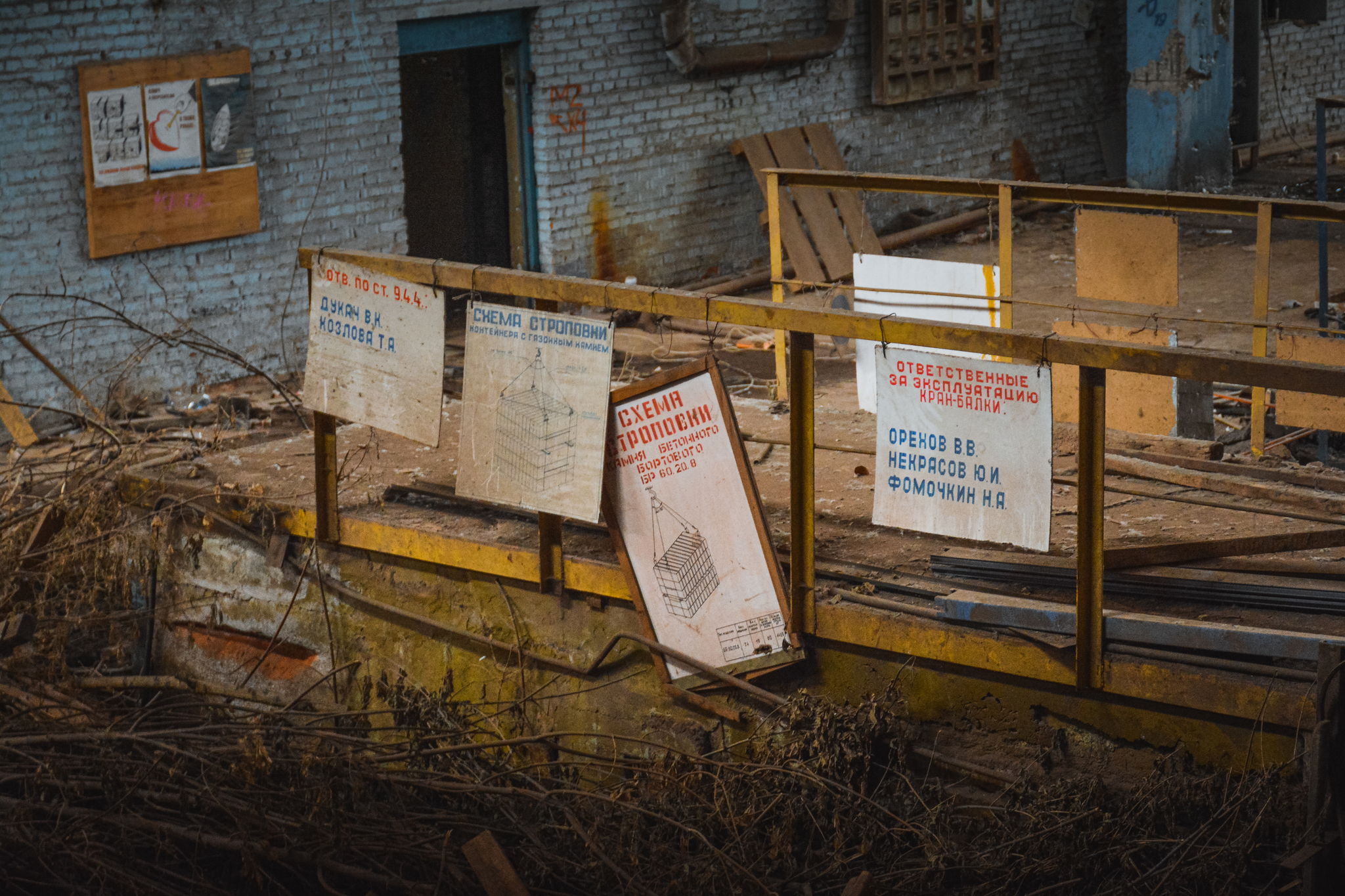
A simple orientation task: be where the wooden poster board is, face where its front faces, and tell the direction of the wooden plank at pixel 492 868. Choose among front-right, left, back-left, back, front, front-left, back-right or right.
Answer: front-right

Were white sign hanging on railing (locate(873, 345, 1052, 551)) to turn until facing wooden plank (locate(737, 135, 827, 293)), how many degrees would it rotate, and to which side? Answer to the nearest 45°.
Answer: approximately 135° to its right

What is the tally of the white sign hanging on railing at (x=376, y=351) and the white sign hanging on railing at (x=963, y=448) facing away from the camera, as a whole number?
0

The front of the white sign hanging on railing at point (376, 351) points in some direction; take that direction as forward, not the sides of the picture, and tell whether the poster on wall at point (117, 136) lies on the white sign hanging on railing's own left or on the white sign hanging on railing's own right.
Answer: on the white sign hanging on railing's own right

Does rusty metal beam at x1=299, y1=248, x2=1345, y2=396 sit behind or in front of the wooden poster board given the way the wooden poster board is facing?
in front

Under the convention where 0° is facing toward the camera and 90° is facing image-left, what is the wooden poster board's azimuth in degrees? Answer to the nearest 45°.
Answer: approximately 315°

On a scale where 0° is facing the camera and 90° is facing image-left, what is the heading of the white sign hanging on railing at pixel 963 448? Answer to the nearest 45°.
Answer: approximately 45°

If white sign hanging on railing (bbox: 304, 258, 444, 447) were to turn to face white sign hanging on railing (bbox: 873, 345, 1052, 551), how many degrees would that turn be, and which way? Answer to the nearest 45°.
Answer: approximately 90° to its left

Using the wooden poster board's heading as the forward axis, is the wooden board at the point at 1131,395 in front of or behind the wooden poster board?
in front

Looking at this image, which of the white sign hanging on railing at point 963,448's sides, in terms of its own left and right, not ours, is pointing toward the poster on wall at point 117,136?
right

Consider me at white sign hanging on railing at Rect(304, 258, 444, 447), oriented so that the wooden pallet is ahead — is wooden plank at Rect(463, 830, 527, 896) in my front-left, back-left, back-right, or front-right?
back-right
